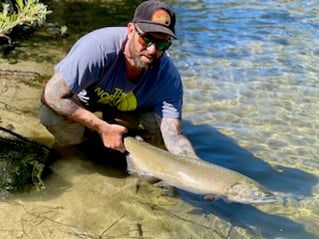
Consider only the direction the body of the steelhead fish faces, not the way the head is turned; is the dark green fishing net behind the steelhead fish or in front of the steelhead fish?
behind

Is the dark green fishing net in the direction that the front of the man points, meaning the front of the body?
no

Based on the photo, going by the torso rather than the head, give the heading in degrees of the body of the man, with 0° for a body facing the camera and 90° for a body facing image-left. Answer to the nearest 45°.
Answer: approximately 315°

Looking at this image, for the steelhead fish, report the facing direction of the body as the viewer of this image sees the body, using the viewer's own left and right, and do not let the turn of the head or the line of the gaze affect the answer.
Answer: facing to the right of the viewer

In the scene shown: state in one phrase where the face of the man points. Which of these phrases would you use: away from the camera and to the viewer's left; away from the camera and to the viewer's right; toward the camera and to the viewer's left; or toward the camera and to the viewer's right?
toward the camera and to the viewer's right
